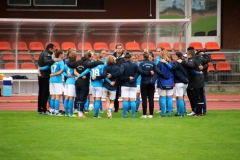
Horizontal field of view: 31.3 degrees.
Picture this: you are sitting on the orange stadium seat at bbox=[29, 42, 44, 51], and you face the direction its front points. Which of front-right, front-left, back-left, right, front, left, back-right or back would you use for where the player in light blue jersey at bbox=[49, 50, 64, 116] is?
front

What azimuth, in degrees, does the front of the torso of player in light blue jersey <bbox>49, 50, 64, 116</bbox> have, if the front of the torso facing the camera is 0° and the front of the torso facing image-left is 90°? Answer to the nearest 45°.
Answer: approximately 225°

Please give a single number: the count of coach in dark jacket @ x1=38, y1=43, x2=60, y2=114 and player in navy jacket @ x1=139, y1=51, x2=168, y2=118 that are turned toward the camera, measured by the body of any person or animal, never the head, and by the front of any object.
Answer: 0

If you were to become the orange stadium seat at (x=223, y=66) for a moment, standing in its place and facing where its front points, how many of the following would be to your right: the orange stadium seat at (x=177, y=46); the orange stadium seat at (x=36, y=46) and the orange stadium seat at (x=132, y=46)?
3

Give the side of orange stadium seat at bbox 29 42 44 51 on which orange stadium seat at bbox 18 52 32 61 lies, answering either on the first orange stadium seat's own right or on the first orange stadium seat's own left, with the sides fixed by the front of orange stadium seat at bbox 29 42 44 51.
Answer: on the first orange stadium seat's own right

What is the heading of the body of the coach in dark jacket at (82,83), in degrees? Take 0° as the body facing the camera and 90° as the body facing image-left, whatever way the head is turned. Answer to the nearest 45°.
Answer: approximately 225°

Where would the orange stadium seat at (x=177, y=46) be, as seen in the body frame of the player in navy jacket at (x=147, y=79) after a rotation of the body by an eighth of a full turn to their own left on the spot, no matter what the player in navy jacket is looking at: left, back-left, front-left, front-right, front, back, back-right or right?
front-right

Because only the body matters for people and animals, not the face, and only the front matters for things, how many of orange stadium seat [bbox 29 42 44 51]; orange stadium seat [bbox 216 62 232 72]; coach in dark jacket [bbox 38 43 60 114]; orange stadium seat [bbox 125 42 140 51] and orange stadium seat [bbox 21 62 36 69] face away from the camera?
0

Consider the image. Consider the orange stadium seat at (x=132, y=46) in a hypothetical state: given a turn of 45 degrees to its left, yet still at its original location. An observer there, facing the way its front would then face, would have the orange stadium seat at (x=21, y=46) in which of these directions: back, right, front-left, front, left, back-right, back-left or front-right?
back-right

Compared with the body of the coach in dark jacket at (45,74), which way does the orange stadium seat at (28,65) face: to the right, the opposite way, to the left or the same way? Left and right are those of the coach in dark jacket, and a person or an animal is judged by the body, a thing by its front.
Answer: to the right

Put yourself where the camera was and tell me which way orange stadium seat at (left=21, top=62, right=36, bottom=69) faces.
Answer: facing the viewer

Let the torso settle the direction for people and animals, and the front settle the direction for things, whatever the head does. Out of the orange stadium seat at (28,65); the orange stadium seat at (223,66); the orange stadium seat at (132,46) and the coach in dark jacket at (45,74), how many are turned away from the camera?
0

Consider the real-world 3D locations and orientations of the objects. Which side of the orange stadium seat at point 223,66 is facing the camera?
front

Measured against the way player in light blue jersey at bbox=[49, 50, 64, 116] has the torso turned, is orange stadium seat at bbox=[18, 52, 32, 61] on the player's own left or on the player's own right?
on the player's own left

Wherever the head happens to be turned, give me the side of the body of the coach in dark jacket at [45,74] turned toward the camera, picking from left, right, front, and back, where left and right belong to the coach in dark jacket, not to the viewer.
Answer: right

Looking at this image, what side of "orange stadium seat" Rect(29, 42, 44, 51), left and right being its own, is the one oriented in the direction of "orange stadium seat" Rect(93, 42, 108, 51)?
left

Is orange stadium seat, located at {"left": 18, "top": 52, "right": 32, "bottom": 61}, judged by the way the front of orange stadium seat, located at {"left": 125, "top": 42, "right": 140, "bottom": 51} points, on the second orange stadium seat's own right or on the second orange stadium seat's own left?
on the second orange stadium seat's own right
